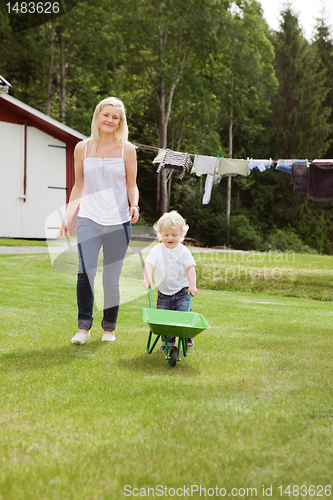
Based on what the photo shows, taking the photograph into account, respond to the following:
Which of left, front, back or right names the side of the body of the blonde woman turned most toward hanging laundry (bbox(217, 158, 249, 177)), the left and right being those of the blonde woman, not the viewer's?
back

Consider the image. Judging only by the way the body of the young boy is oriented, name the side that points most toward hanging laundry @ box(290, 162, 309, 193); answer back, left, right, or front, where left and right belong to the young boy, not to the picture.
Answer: back

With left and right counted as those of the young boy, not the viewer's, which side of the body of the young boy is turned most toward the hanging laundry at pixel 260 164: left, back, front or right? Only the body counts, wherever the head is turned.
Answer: back

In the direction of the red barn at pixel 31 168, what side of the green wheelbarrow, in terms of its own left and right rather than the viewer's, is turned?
back

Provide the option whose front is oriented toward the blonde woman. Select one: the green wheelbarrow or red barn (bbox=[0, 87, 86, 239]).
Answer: the red barn

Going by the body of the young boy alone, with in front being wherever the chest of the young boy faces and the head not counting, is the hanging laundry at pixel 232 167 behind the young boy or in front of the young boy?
behind

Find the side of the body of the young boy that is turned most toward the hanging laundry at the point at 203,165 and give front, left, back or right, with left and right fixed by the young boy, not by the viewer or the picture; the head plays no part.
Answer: back

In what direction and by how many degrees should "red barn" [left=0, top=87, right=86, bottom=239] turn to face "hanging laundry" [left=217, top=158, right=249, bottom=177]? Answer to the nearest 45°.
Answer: approximately 45° to its left

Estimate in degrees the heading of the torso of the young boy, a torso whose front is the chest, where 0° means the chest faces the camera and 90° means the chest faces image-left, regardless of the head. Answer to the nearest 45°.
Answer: approximately 0°
